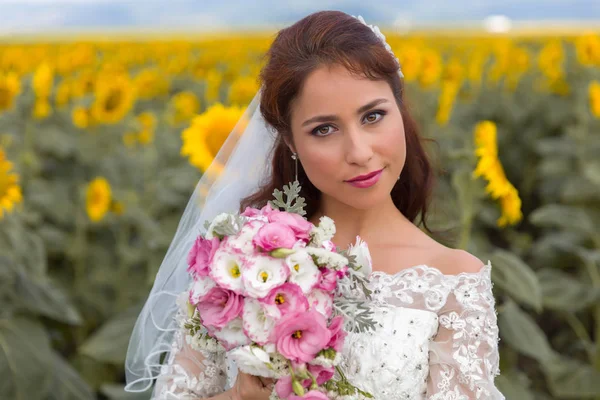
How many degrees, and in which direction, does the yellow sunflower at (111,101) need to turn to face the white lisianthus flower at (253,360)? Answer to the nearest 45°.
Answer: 0° — it already faces it

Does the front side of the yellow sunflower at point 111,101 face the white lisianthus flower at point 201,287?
yes

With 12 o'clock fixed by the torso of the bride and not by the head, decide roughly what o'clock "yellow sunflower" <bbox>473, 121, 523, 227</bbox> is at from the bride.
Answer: The yellow sunflower is roughly at 7 o'clock from the bride.

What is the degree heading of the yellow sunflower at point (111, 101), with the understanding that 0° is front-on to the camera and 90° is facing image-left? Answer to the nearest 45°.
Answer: approximately 0°

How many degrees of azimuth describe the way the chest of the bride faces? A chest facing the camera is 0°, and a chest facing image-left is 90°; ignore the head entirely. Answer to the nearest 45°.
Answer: approximately 0°

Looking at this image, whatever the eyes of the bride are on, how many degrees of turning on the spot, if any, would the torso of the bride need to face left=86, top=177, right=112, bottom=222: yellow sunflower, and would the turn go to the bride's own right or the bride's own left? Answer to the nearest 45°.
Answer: approximately 135° to the bride's own right

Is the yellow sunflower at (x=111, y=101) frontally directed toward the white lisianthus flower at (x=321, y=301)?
yes

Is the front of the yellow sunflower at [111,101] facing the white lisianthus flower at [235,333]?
yes

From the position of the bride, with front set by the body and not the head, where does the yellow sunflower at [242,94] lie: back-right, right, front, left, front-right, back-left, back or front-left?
back

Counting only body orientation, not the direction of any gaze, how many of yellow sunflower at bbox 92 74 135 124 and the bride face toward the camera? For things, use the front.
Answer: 2

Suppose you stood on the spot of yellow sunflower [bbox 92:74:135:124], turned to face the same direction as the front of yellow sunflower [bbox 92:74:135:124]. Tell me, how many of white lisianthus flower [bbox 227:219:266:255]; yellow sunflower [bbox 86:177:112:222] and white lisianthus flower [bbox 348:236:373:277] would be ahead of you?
3
